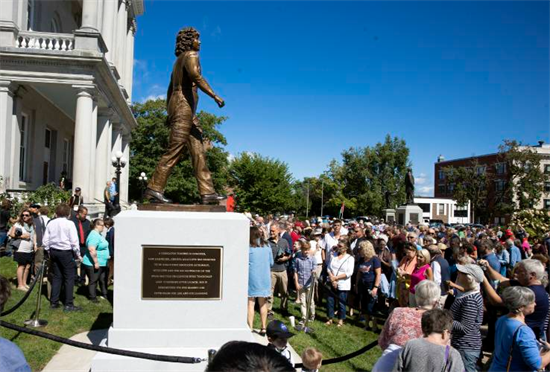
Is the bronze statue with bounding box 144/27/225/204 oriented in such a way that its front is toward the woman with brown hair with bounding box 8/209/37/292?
no

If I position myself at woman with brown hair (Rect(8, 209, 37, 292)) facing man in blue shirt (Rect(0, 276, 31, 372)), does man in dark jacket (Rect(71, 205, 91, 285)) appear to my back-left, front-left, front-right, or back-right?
back-left

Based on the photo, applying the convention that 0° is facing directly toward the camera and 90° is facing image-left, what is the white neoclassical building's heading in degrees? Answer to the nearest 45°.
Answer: approximately 315°

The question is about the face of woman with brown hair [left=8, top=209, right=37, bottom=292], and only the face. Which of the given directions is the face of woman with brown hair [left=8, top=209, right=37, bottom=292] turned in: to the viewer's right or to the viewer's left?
to the viewer's right

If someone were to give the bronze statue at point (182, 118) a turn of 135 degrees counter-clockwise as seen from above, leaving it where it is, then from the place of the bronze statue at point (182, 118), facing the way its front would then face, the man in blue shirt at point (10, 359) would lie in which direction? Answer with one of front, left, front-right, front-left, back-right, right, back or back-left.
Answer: back-left

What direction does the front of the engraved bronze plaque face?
toward the camera

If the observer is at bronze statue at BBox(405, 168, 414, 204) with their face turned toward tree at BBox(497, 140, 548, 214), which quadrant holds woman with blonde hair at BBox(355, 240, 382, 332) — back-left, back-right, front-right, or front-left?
back-right

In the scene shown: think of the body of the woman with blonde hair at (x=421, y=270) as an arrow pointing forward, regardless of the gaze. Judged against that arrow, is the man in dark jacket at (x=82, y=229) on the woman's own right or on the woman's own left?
on the woman's own right

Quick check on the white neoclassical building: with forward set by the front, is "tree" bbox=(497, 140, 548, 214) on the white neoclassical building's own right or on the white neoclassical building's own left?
on the white neoclassical building's own left

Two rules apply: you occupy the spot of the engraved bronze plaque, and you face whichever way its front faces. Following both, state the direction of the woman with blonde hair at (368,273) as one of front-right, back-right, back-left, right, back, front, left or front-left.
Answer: back-left
